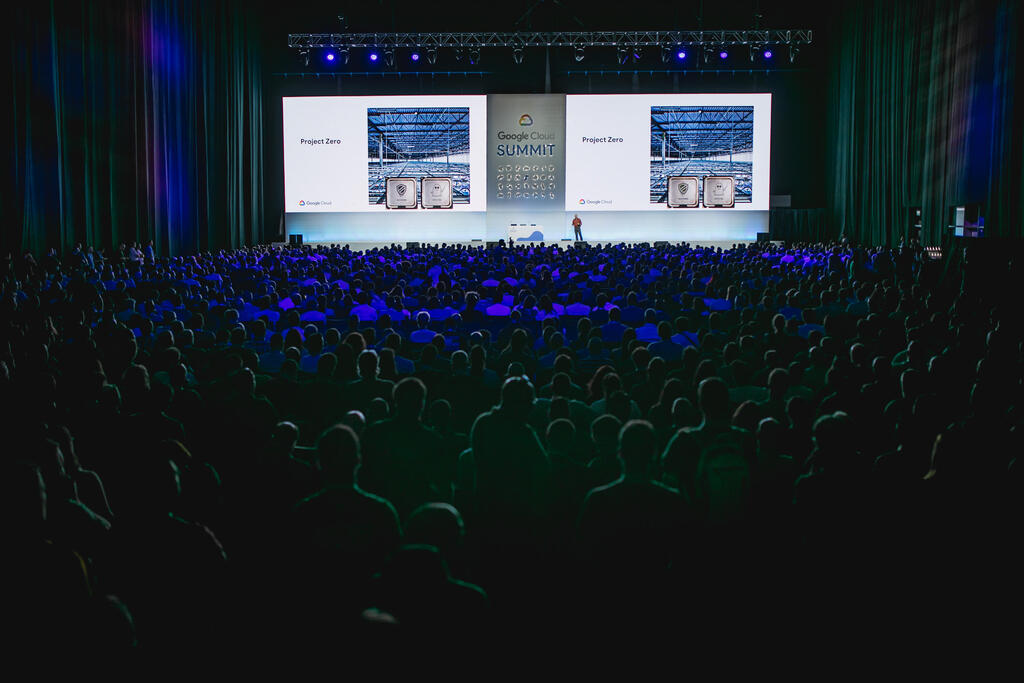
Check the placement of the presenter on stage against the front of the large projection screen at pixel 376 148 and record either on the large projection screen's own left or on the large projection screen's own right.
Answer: on the large projection screen's own left

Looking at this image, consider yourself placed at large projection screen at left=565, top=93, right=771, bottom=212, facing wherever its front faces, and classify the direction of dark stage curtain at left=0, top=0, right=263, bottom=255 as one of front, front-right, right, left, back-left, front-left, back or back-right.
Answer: front-right

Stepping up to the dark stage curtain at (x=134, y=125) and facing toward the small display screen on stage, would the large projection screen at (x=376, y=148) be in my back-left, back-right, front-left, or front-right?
front-left

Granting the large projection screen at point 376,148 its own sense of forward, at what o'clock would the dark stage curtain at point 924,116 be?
The dark stage curtain is roughly at 10 o'clock from the large projection screen.

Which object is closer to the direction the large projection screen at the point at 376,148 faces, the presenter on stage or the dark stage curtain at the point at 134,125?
the dark stage curtain

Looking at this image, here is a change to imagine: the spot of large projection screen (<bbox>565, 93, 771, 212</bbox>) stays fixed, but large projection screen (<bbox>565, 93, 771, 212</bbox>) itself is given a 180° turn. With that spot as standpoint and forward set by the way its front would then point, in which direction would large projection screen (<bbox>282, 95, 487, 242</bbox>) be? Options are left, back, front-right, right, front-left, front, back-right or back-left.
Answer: left

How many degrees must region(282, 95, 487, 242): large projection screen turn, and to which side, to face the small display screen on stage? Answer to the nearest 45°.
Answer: approximately 90° to its left

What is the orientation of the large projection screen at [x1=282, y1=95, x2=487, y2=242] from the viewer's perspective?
toward the camera

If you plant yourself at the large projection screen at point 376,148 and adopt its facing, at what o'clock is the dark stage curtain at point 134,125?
The dark stage curtain is roughly at 1 o'clock from the large projection screen.

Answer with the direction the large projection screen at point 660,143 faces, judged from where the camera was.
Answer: facing the viewer

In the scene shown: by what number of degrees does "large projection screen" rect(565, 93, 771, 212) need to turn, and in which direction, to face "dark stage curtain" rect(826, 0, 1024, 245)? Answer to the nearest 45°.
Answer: approximately 45° to its left
